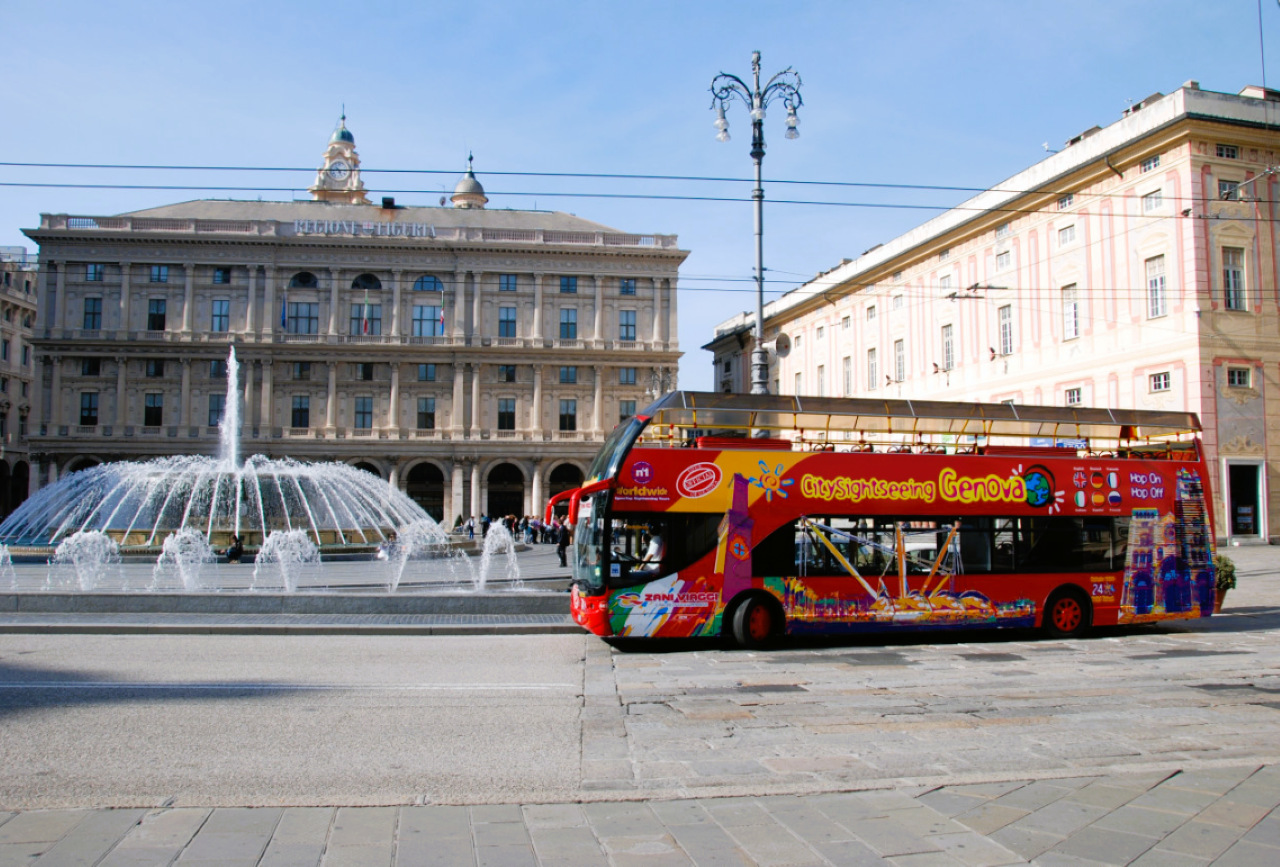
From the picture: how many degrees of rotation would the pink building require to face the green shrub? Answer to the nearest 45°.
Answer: approximately 45° to its left

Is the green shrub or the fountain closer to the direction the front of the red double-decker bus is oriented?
the fountain

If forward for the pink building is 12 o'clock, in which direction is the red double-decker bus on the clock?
The red double-decker bus is roughly at 11 o'clock from the pink building.

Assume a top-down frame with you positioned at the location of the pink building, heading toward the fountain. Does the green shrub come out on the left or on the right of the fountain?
left

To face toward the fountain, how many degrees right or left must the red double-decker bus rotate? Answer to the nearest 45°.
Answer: approximately 45° to its right

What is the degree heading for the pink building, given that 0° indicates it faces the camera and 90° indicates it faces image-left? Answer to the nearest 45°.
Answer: approximately 45°

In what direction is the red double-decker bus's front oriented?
to the viewer's left

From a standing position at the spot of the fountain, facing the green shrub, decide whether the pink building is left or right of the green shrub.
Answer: left

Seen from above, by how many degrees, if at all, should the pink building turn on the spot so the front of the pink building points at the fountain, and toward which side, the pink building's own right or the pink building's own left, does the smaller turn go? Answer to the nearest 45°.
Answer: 0° — it already faces it

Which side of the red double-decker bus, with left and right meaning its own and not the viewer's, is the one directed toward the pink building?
right
